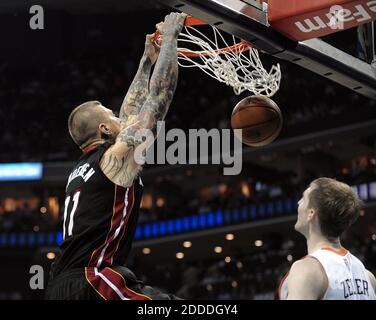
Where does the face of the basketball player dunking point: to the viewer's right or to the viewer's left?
to the viewer's right

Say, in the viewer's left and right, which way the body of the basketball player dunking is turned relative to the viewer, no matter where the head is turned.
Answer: facing away from the viewer and to the right of the viewer

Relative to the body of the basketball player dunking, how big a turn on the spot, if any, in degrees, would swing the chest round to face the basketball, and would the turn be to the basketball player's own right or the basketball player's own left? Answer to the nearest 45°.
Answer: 0° — they already face it
